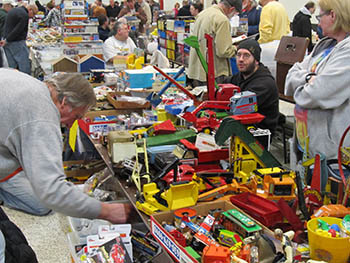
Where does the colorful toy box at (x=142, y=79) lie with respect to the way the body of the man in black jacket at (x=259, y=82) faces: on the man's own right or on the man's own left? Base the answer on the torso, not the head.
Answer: on the man's own right

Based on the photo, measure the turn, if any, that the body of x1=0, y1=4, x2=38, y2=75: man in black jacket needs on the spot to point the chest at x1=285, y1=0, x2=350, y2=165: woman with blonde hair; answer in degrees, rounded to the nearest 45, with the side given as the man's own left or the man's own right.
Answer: approximately 90° to the man's own right

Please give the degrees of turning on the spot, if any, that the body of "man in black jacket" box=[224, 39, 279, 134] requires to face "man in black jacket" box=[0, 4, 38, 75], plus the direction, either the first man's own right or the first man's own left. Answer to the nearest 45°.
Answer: approximately 90° to the first man's own right

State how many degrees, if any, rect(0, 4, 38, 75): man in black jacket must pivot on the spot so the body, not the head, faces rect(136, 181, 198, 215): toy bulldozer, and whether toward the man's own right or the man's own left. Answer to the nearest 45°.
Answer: approximately 90° to the man's own right

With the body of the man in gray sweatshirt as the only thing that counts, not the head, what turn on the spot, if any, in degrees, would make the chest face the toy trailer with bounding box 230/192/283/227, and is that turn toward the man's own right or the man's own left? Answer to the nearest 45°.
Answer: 0° — they already face it

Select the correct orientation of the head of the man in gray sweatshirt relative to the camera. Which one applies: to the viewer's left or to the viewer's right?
to the viewer's right

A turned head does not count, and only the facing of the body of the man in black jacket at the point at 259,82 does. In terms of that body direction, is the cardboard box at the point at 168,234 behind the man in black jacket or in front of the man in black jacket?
in front

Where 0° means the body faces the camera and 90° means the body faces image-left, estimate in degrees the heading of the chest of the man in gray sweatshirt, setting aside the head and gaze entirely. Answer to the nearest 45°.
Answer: approximately 270°

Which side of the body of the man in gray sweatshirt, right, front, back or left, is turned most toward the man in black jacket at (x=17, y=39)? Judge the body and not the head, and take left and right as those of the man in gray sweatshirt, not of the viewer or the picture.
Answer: left
